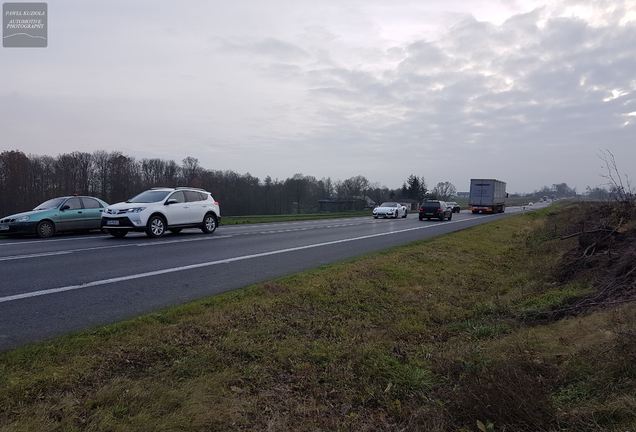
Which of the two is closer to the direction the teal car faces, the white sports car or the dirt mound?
the dirt mound

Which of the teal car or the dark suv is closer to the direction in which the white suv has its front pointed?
the teal car

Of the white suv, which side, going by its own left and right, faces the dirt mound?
left

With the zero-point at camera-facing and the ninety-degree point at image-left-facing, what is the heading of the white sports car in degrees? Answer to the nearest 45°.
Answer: approximately 45°

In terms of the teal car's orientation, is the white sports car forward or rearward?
rearward

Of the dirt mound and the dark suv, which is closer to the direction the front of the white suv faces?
the dirt mound

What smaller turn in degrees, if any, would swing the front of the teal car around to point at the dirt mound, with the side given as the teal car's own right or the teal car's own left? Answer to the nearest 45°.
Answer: approximately 90° to the teal car's own left

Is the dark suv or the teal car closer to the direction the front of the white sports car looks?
the teal car

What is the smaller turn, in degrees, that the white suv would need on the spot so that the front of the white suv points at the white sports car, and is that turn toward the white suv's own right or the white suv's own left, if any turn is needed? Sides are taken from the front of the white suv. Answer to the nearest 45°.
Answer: approximately 180°

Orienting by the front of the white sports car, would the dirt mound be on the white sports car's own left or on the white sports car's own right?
on the white sports car's own left
